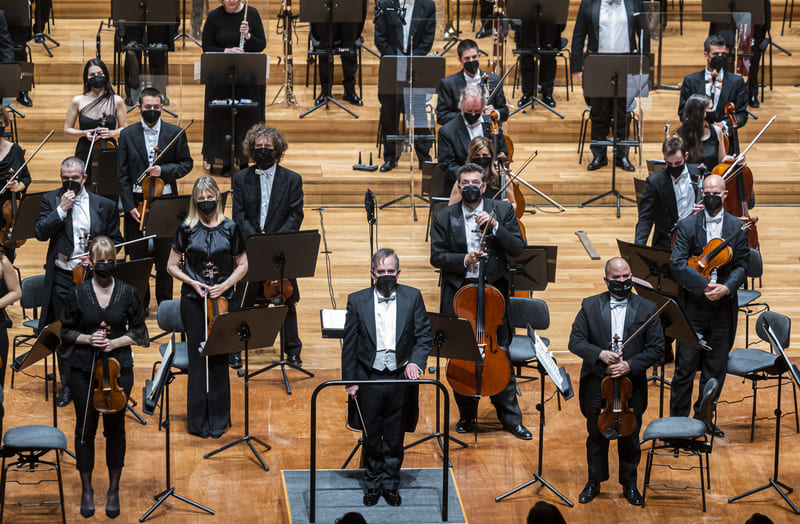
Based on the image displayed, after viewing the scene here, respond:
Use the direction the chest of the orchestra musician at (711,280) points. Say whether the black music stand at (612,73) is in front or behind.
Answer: behind

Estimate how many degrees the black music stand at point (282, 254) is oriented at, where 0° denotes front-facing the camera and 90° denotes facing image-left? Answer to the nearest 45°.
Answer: approximately 180°

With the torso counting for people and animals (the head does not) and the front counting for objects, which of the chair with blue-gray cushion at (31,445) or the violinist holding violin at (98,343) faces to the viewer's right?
the chair with blue-gray cushion

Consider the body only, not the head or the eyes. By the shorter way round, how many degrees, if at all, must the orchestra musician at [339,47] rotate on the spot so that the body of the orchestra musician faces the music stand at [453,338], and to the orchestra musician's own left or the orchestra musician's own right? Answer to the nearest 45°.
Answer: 0° — they already face it

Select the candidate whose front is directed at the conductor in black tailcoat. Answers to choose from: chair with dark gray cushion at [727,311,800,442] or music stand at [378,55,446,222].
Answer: the chair with dark gray cushion

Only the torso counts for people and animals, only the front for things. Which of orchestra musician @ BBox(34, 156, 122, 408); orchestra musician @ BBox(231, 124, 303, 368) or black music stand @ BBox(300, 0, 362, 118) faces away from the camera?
the black music stand

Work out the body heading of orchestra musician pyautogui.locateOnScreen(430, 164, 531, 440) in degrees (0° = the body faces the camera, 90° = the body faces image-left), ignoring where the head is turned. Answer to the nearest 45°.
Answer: approximately 0°

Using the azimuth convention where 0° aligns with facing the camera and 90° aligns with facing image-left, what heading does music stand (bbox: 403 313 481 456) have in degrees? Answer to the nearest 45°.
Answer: approximately 225°

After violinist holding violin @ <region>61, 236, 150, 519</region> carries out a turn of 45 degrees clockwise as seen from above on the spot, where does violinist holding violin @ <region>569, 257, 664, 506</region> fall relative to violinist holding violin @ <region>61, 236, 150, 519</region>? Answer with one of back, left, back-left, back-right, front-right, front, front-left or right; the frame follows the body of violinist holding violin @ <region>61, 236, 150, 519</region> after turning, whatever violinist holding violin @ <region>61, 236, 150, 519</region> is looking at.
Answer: back-left

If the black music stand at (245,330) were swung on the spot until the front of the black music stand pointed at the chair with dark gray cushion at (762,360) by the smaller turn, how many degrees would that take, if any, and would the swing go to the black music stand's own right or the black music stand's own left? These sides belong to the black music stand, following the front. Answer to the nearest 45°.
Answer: approximately 135° to the black music stand's own right

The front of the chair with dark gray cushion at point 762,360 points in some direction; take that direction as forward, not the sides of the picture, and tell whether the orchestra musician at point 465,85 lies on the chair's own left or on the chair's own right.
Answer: on the chair's own right

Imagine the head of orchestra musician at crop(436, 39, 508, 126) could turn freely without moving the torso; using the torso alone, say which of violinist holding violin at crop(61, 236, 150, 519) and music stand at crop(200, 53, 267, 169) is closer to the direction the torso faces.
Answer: the violinist holding violin

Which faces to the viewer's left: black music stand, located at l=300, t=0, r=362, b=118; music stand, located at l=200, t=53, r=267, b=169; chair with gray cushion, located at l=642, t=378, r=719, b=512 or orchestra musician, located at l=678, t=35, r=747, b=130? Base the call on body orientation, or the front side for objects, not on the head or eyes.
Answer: the chair with gray cushion
